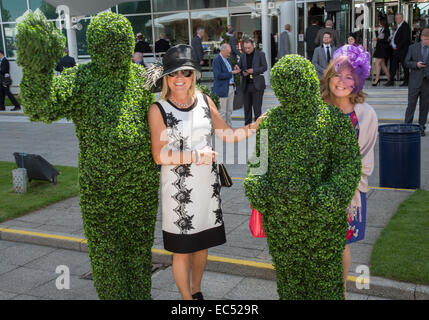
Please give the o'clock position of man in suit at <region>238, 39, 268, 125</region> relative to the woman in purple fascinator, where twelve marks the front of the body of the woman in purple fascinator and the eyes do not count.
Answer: The man in suit is roughly at 4 o'clock from the woman in purple fascinator.

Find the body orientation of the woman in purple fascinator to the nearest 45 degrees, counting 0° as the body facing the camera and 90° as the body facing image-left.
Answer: approximately 45°
